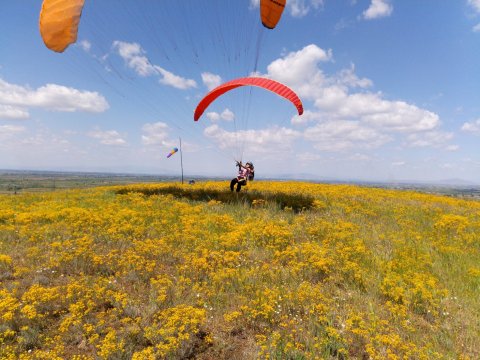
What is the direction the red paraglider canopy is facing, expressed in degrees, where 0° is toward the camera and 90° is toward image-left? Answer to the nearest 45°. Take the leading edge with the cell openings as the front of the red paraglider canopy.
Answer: approximately 45°

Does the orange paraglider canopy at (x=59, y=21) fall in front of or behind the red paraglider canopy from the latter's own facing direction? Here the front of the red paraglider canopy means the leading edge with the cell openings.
in front
